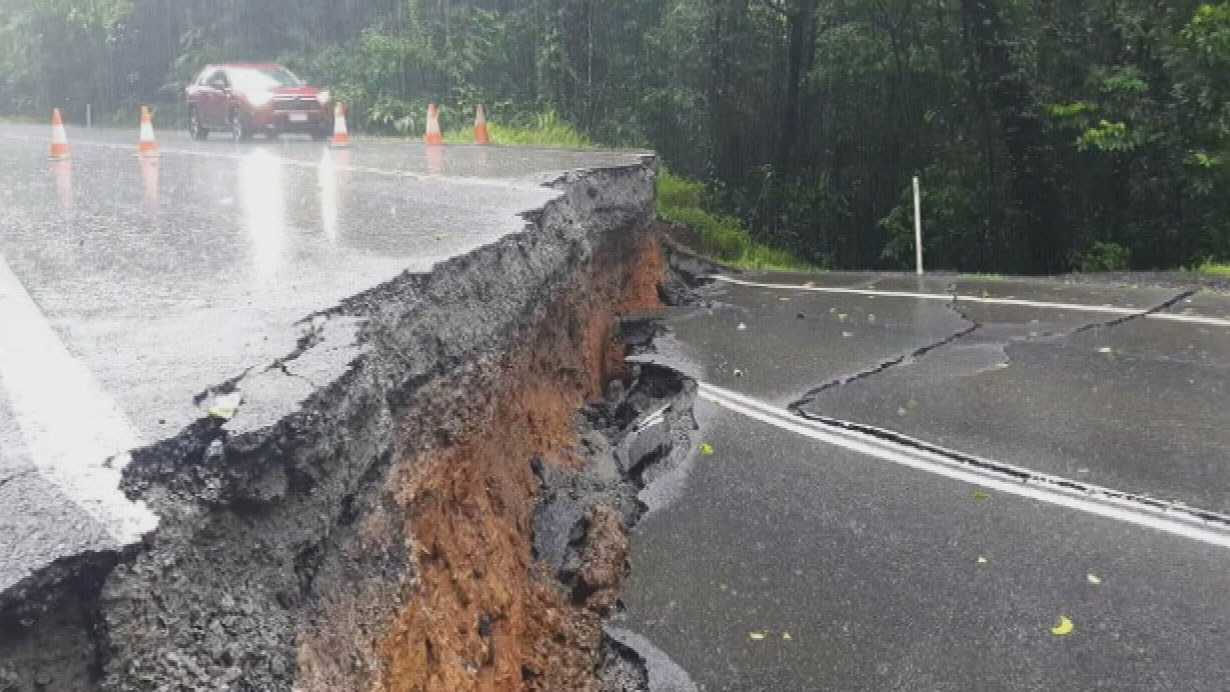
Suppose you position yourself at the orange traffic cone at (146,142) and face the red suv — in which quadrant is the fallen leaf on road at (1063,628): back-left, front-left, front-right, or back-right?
back-right

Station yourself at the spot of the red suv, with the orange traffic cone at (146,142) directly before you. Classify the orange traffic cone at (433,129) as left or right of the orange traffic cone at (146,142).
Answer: left

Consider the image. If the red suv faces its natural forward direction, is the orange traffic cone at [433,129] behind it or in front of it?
in front

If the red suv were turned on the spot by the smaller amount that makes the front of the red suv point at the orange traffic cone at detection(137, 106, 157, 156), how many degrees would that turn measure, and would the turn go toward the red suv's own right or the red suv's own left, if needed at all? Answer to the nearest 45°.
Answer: approximately 45° to the red suv's own right

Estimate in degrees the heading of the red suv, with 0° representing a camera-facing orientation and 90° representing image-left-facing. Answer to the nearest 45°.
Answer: approximately 315°

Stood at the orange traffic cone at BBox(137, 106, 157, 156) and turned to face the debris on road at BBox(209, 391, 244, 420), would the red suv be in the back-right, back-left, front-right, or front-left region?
back-left

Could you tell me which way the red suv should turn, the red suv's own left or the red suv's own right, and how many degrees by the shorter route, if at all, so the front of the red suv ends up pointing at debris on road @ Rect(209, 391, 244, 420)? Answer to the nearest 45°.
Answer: approximately 45° to the red suv's own right

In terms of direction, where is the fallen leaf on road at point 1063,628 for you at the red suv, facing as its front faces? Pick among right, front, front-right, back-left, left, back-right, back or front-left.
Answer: front-right
